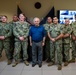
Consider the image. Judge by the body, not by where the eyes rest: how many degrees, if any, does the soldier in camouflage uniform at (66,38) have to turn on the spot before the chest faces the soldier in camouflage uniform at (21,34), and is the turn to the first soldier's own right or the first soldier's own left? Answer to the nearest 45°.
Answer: approximately 45° to the first soldier's own right

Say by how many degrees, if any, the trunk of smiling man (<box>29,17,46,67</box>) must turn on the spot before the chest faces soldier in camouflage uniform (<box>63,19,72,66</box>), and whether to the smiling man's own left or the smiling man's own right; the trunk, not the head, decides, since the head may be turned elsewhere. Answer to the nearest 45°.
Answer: approximately 90° to the smiling man's own left

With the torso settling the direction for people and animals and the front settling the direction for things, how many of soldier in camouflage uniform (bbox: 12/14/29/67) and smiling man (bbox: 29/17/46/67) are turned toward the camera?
2

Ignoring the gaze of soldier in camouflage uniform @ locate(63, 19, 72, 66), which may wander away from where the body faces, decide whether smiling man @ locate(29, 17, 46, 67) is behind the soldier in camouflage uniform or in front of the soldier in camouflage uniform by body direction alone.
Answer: in front

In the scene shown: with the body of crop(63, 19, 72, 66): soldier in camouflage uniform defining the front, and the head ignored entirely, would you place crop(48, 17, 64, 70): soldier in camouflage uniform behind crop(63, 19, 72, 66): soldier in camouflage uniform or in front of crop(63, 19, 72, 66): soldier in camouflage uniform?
in front

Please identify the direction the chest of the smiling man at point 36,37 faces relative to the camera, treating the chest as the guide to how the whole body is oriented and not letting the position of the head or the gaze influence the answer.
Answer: toward the camera

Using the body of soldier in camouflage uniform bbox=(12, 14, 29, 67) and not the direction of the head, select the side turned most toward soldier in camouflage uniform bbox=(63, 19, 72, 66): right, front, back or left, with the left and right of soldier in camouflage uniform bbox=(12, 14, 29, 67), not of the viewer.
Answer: left
